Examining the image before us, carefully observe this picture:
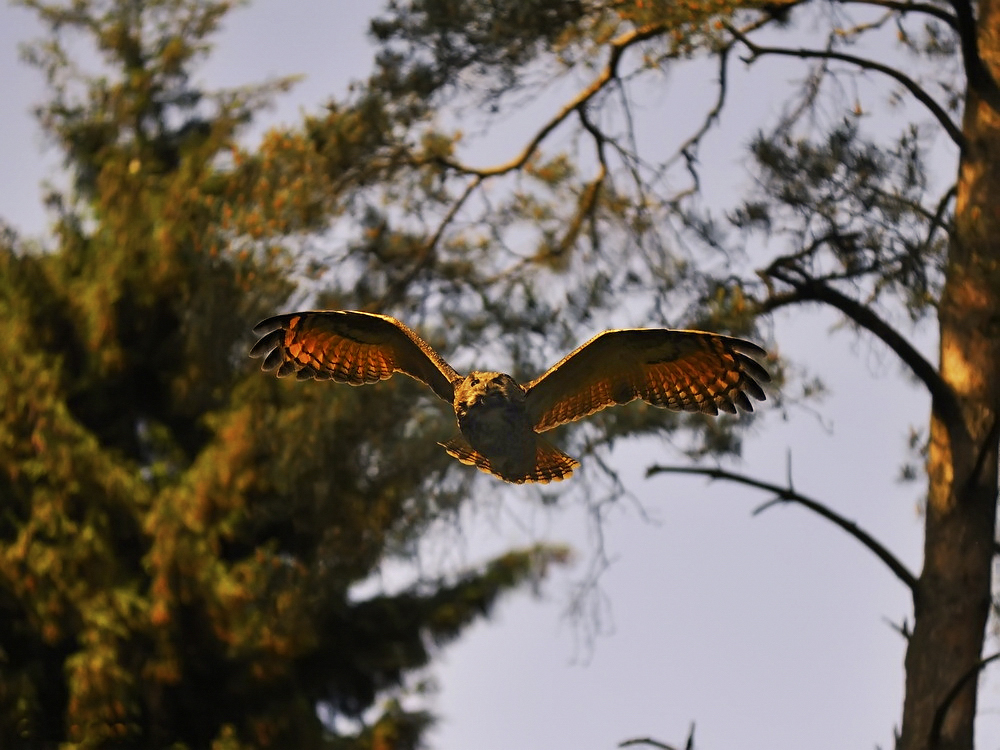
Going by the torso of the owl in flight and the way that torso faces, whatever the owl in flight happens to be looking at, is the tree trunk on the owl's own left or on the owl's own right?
on the owl's own left

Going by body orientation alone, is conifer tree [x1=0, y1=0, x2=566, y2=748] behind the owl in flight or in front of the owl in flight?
behind

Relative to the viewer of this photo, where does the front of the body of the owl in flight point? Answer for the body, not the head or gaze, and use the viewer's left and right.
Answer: facing the viewer
